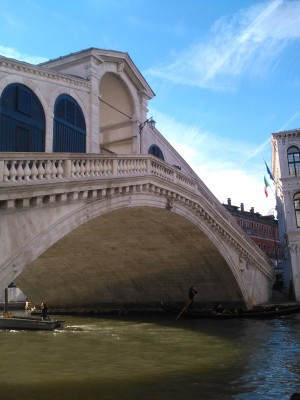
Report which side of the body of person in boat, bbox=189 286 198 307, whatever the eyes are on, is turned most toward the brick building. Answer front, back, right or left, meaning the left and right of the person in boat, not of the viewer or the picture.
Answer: left

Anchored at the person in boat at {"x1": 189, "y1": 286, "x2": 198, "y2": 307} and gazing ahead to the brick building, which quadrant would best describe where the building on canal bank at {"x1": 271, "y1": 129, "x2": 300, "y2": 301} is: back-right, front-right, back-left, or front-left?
front-right

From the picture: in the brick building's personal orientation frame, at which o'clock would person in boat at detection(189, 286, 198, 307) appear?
The person in boat is roughly at 2 o'clock from the brick building.

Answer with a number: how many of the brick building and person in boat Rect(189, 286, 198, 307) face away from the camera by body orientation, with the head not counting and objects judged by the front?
0

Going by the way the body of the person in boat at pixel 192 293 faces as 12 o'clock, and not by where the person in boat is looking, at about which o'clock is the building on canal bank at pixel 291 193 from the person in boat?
The building on canal bank is roughly at 11 o'clock from the person in boat.
